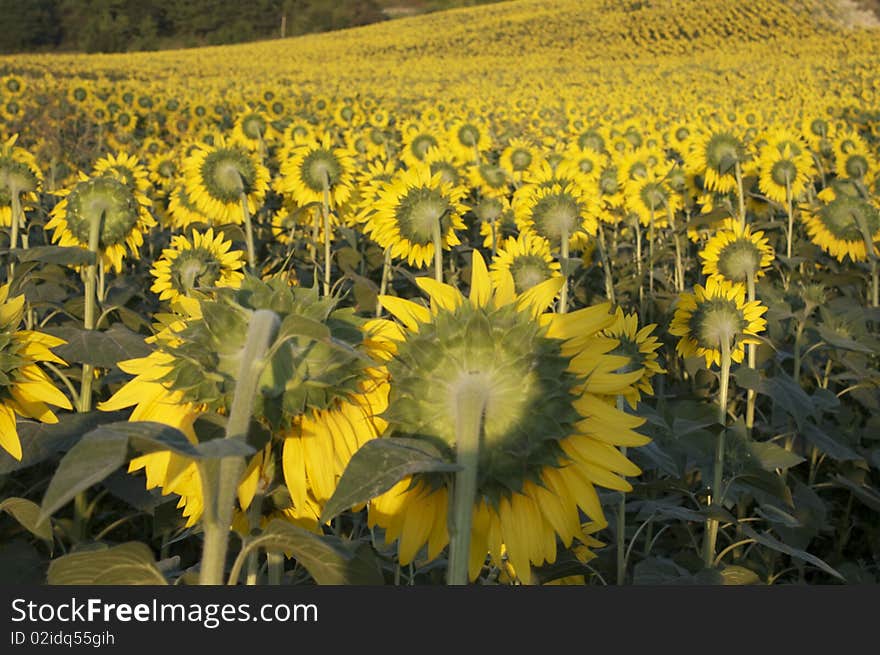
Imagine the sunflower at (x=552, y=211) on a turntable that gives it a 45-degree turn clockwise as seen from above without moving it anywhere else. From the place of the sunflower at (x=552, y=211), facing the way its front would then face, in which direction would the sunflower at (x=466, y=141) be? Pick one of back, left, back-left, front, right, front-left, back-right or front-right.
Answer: front-left

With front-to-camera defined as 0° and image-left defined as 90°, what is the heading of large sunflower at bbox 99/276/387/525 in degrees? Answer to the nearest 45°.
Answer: approximately 180°

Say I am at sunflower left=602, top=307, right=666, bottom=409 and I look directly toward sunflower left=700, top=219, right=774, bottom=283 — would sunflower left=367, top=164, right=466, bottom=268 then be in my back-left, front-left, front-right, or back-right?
front-left

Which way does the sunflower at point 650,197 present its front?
away from the camera

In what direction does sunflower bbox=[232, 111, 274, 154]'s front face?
away from the camera

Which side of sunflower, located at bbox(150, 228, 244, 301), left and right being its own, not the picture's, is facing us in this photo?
back

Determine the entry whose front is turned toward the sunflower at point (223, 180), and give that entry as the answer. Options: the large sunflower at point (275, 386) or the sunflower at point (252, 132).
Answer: the large sunflower

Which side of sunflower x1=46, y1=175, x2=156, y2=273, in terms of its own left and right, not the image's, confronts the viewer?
back

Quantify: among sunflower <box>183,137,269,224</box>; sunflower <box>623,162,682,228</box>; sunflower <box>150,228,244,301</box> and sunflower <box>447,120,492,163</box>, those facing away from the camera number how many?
4

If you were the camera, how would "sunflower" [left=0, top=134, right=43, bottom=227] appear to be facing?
facing away from the viewer

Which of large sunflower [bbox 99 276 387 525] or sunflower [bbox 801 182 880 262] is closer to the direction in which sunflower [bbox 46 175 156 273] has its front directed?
the sunflower

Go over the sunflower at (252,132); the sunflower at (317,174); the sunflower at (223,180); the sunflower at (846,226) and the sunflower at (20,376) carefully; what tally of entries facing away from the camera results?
5

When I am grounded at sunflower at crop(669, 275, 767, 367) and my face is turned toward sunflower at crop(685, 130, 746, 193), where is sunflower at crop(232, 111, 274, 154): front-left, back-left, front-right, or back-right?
front-left
